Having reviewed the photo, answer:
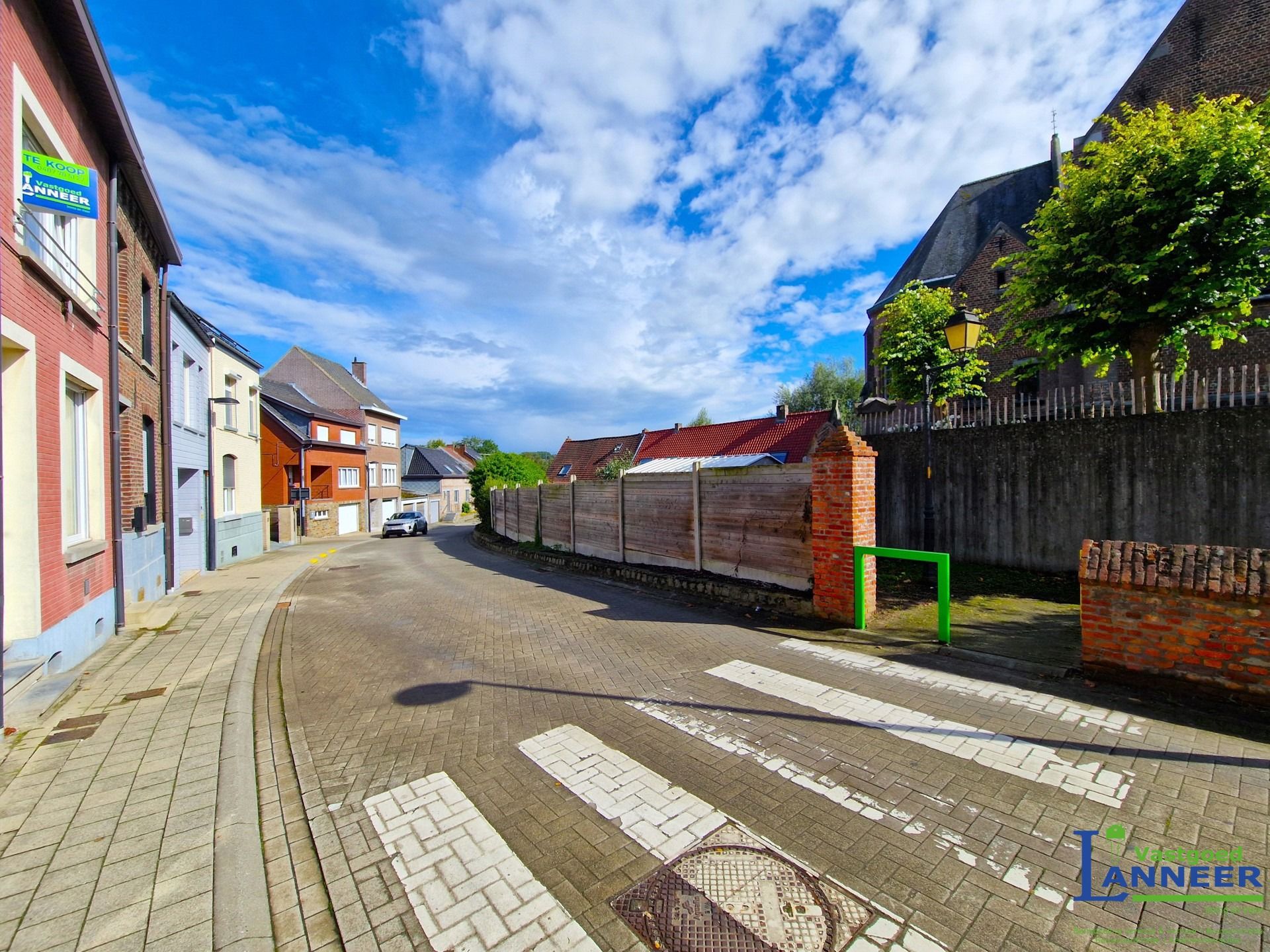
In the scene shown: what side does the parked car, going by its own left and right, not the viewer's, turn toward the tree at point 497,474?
left

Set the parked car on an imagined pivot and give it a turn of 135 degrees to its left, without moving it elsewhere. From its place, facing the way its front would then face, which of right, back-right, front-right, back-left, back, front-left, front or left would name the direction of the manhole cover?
right

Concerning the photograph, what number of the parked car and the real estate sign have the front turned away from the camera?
0

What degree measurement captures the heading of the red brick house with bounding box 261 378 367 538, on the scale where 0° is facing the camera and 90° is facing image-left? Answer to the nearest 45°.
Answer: approximately 315°

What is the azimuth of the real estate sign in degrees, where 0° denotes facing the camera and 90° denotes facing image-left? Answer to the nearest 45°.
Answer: approximately 315°

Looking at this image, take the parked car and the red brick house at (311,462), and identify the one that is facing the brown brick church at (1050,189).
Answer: the red brick house at (311,462)

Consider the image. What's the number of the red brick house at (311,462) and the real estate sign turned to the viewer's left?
0

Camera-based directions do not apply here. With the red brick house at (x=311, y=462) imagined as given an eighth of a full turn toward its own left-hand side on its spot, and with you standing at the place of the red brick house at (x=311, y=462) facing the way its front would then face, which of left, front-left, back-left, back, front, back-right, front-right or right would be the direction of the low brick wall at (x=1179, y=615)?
right

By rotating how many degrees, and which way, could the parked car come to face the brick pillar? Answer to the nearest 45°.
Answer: approximately 45° to its left

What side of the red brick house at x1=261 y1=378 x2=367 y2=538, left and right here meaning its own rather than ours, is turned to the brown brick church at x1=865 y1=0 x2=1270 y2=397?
front

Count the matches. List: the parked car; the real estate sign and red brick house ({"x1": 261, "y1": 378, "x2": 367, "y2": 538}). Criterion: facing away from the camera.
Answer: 0

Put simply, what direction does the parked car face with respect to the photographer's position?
facing the viewer and to the left of the viewer

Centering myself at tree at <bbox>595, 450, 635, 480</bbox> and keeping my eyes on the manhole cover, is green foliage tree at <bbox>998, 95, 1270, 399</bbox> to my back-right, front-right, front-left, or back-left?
front-left

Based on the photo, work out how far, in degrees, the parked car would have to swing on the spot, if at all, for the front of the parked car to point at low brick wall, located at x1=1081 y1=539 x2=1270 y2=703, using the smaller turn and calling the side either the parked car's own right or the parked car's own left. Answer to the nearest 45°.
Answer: approximately 45° to the parked car's own left

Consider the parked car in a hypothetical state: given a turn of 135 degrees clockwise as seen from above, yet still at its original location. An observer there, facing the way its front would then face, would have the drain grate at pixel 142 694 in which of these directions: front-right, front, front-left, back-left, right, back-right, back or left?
back

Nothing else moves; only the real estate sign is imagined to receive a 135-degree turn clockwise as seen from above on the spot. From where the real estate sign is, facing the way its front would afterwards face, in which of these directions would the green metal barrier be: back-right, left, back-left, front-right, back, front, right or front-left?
back-left

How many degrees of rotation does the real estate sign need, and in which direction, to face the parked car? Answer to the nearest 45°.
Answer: approximately 90° to its left

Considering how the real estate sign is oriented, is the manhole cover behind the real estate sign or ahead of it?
ahead

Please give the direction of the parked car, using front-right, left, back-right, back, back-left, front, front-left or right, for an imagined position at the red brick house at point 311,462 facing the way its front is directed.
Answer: front

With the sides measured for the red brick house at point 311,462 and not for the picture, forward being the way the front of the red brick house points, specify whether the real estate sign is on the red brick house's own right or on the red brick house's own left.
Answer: on the red brick house's own right

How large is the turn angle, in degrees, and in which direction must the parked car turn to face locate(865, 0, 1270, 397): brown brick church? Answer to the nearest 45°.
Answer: approximately 90° to its left
